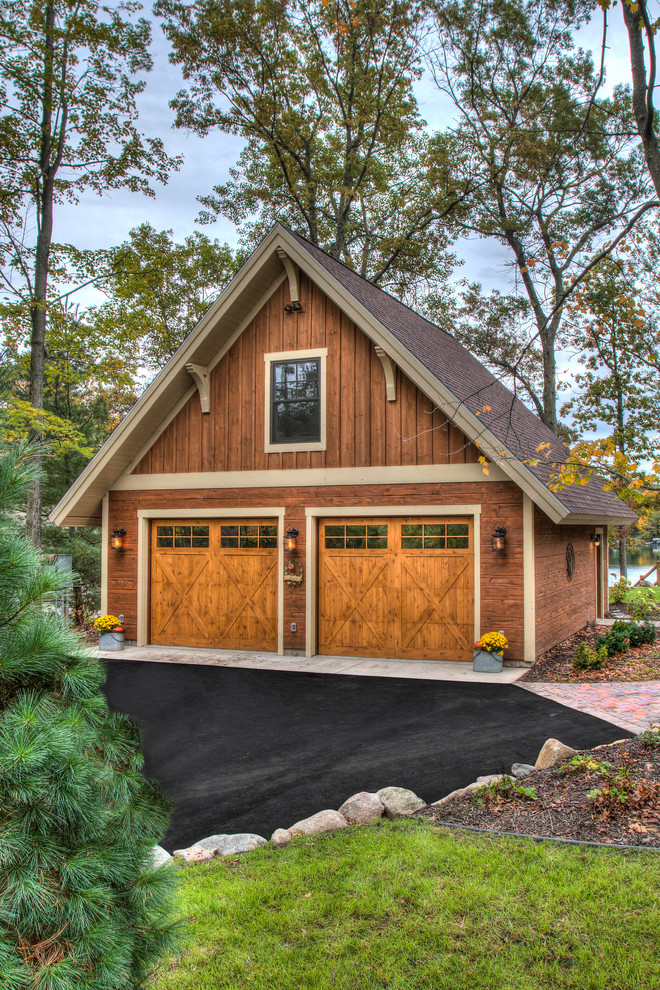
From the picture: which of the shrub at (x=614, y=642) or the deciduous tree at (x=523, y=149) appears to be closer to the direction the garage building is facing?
the shrub

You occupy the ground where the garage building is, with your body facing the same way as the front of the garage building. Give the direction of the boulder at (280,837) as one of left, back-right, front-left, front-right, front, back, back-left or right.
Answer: front

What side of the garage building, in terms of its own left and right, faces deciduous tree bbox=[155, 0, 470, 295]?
back

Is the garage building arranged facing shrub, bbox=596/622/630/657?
no

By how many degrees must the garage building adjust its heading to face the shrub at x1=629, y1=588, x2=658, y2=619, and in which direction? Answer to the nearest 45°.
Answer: approximately 135° to its left

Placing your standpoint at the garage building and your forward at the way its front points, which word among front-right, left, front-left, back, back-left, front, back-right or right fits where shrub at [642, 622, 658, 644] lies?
left

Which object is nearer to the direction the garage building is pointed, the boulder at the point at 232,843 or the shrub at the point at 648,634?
the boulder

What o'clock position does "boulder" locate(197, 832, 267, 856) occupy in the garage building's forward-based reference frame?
The boulder is roughly at 12 o'clock from the garage building.

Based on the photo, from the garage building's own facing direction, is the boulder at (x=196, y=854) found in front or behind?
in front

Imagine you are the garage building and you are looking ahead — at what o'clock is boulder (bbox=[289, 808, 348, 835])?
The boulder is roughly at 12 o'clock from the garage building.

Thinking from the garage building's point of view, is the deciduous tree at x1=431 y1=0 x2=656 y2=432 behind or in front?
behind

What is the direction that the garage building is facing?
toward the camera

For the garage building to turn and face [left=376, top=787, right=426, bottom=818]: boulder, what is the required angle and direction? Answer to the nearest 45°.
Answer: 0° — it already faces it
